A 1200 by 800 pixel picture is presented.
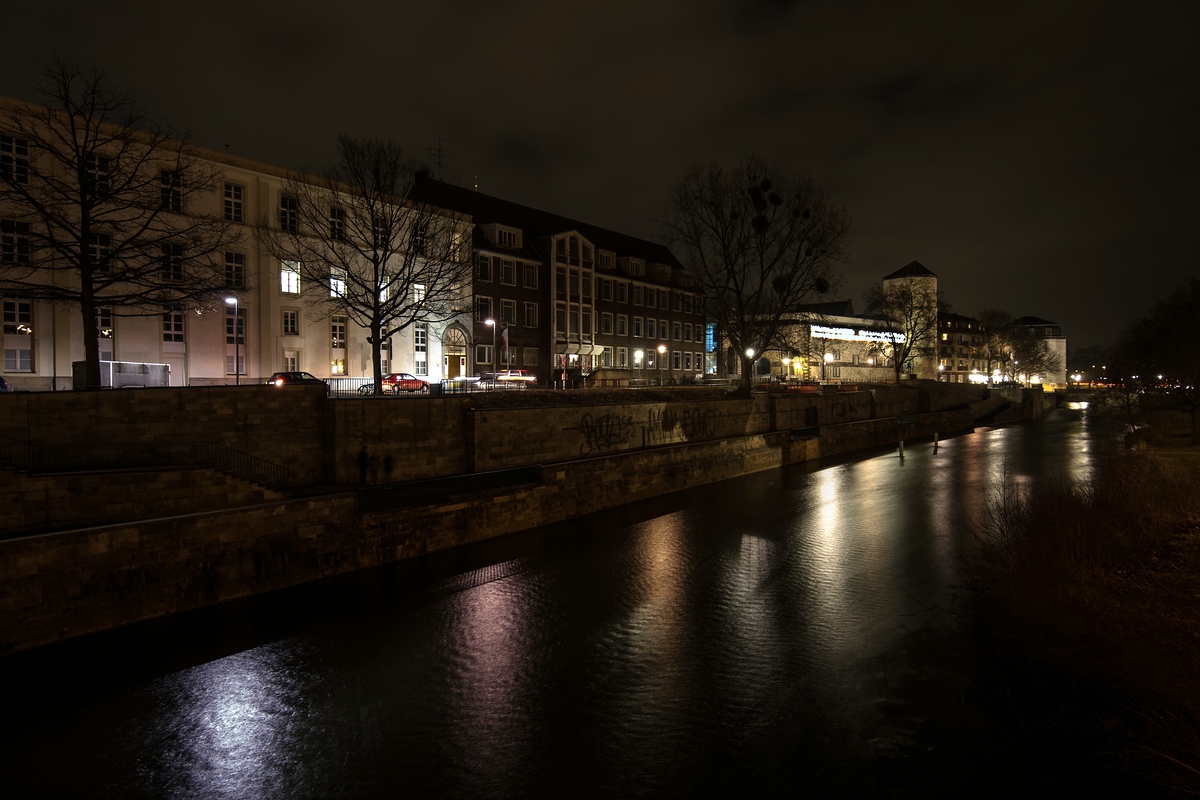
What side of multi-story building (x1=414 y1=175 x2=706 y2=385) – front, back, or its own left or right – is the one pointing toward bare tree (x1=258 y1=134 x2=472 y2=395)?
right

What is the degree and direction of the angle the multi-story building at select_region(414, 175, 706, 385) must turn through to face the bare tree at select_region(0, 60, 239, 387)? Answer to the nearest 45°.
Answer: approximately 90° to its right

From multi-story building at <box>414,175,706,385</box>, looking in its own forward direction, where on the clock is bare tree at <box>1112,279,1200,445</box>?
The bare tree is roughly at 11 o'clock from the multi-story building.

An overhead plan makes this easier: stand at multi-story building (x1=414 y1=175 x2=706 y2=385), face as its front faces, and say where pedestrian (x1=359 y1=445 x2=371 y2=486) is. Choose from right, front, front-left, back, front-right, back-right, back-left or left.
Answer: front-right

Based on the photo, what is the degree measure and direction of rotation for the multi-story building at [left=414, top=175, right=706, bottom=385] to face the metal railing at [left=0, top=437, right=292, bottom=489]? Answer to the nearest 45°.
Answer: approximately 45° to its right
